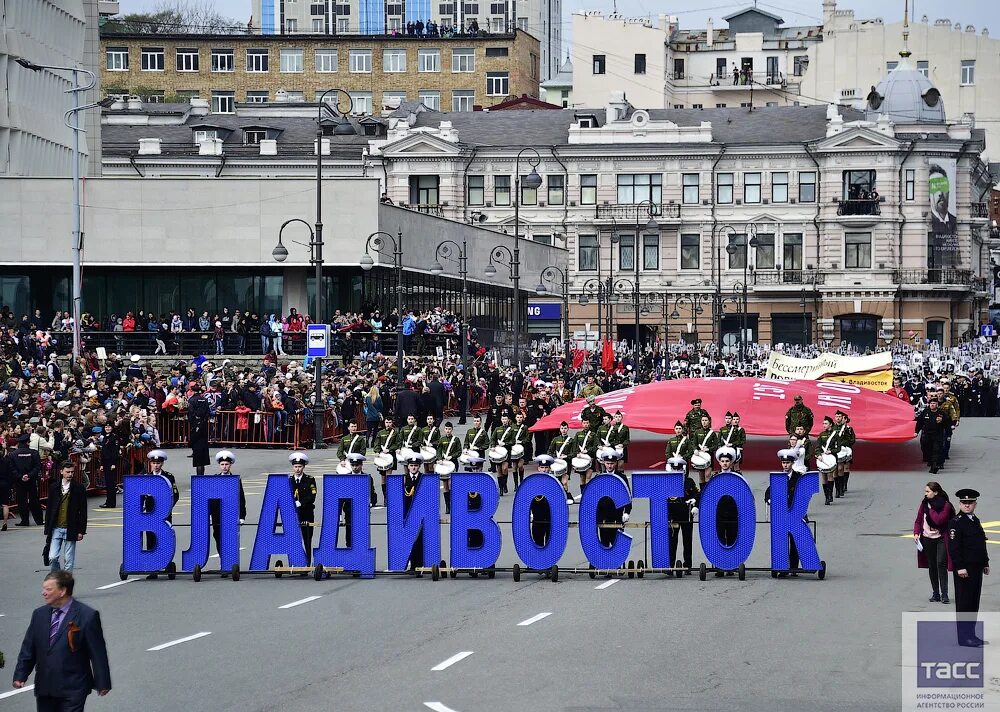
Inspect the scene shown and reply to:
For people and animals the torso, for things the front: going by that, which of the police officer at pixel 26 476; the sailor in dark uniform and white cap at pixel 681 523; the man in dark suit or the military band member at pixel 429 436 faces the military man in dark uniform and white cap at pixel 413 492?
the military band member at pixel 429 436

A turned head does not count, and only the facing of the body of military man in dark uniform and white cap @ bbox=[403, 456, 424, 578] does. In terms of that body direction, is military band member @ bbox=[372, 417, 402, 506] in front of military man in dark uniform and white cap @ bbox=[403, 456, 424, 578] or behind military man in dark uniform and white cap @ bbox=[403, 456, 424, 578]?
behind

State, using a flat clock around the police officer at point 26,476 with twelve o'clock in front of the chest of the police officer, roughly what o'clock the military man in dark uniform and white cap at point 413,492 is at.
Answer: The military man in dark uniform and white cap is roughly at 4 o'clock from the police officer.

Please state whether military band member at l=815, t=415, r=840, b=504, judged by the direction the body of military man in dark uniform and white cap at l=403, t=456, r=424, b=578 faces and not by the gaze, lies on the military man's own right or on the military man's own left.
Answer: on the military man's own left

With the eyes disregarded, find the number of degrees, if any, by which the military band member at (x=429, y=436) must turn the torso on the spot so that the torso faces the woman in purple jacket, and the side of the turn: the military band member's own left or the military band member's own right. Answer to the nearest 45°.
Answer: approximately 45° to the military band member's own left

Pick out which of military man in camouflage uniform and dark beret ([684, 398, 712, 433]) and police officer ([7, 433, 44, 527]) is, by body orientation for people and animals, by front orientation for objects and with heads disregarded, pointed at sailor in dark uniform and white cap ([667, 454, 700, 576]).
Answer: military man in camouflage uniform and dark beret ([684, 398, 712, 433])
